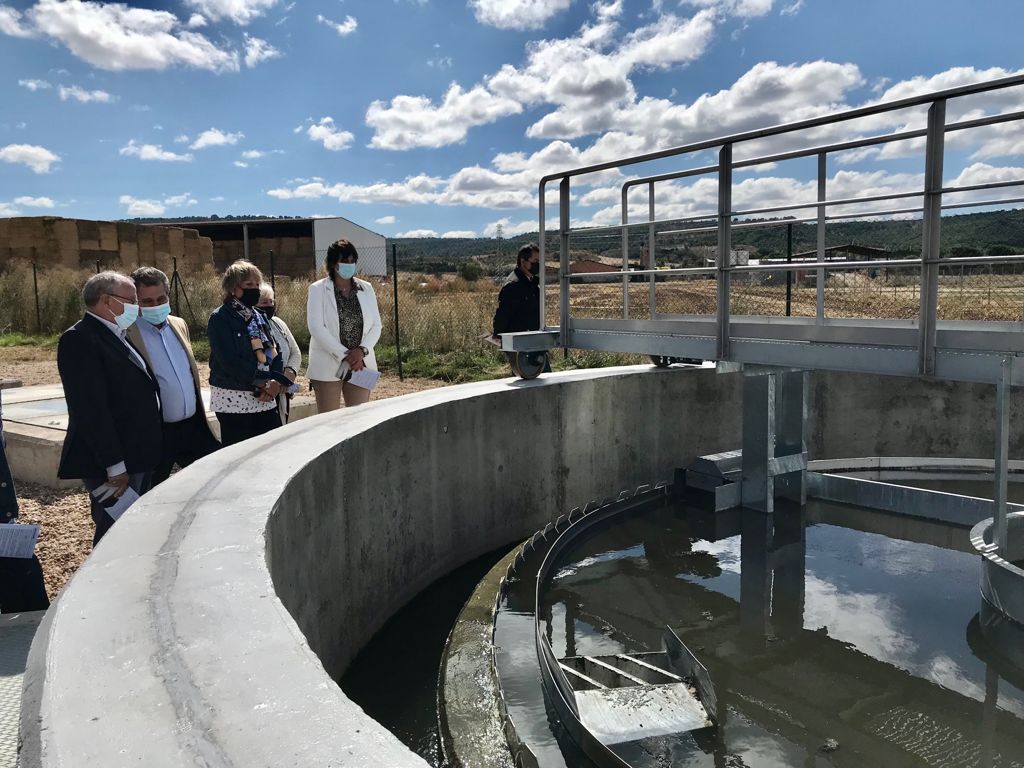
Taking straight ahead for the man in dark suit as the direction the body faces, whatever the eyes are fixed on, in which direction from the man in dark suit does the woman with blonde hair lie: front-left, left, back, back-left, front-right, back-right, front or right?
front-left

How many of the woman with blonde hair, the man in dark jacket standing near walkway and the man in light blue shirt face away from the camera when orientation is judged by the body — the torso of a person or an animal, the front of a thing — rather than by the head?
0

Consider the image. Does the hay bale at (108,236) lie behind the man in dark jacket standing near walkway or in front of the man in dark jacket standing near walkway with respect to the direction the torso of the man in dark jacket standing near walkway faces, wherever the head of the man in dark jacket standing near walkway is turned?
behind

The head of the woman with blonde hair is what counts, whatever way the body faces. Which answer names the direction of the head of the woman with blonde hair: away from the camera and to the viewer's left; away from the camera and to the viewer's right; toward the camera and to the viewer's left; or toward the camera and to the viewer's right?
toward the camera and to the viewer's right

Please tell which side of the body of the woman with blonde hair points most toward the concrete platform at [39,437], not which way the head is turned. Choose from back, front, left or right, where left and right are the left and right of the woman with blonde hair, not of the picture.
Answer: back

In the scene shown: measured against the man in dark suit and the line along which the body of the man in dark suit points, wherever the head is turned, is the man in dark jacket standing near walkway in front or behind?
in front

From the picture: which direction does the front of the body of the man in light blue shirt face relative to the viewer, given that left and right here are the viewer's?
facing the viewer and to the right of the viewer

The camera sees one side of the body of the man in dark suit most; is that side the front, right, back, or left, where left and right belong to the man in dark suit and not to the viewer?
right

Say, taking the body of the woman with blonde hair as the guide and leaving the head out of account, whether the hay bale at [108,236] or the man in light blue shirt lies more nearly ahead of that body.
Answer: the man in light blue shirt

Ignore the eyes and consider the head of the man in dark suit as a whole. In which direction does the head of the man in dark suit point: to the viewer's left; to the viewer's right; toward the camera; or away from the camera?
to the viewer's right

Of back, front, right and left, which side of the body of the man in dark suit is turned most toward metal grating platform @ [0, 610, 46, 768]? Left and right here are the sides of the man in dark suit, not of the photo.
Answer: right

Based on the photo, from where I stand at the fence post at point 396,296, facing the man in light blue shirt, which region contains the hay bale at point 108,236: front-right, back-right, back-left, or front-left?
back-right

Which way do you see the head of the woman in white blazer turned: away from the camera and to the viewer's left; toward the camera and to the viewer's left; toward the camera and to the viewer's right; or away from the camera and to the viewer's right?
toward the camera and to the viewer's right

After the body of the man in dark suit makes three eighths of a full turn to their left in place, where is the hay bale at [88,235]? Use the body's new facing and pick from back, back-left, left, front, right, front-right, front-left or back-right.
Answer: front-right
